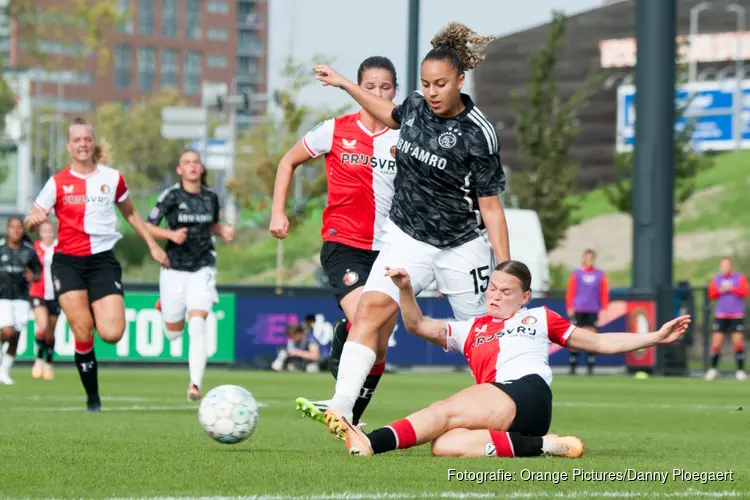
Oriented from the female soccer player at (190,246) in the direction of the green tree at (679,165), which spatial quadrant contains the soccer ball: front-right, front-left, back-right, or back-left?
back-right

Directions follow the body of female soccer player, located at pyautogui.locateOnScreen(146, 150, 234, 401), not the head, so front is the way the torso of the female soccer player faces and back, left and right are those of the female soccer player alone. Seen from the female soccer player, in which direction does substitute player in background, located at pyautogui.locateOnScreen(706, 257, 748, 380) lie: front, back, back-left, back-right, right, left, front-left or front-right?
back-left

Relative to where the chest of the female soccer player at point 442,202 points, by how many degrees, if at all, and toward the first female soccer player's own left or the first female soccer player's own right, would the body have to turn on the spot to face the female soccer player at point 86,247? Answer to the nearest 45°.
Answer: approximately 90° to the first female soccer player's own right

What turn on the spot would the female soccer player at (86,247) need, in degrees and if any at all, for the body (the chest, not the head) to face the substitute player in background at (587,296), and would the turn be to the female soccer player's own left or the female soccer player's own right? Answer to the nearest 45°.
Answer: approximately 135° to the female soccer player's own left

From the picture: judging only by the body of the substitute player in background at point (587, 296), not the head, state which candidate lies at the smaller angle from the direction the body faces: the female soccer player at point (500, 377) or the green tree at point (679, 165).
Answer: the female soccer player

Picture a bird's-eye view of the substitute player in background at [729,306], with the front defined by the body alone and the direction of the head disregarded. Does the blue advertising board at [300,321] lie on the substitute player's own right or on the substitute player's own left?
on the substitute player's own right
